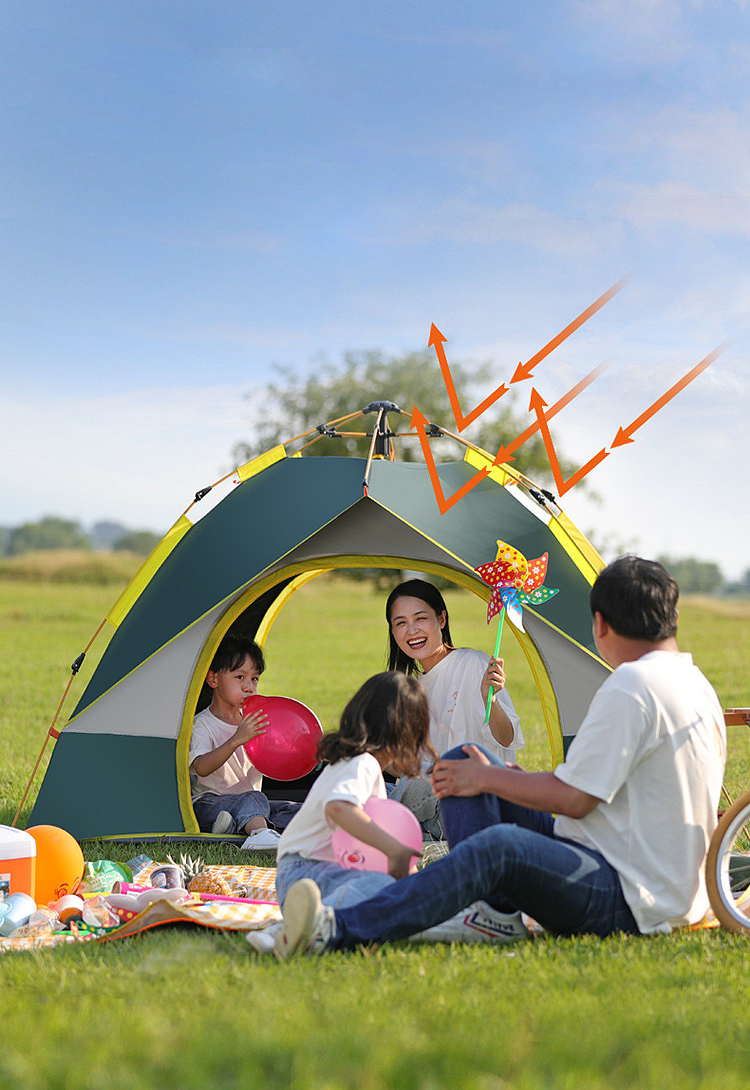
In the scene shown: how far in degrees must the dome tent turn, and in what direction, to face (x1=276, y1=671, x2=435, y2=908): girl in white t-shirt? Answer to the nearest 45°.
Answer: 0° — it already faces them

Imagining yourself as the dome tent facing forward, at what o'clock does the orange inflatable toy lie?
The orange inflatable toy is roughly at 1 o'clock from the dome tent.

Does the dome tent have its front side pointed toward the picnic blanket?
yes

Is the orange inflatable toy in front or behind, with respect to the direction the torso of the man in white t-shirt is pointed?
in front

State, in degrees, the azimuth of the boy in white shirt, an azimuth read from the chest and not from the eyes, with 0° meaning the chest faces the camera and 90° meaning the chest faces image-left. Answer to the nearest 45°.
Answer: approximately 315°

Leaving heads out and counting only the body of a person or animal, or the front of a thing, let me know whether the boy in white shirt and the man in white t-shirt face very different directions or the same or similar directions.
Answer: very different directions

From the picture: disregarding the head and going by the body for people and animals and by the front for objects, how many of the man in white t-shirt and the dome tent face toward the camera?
1
